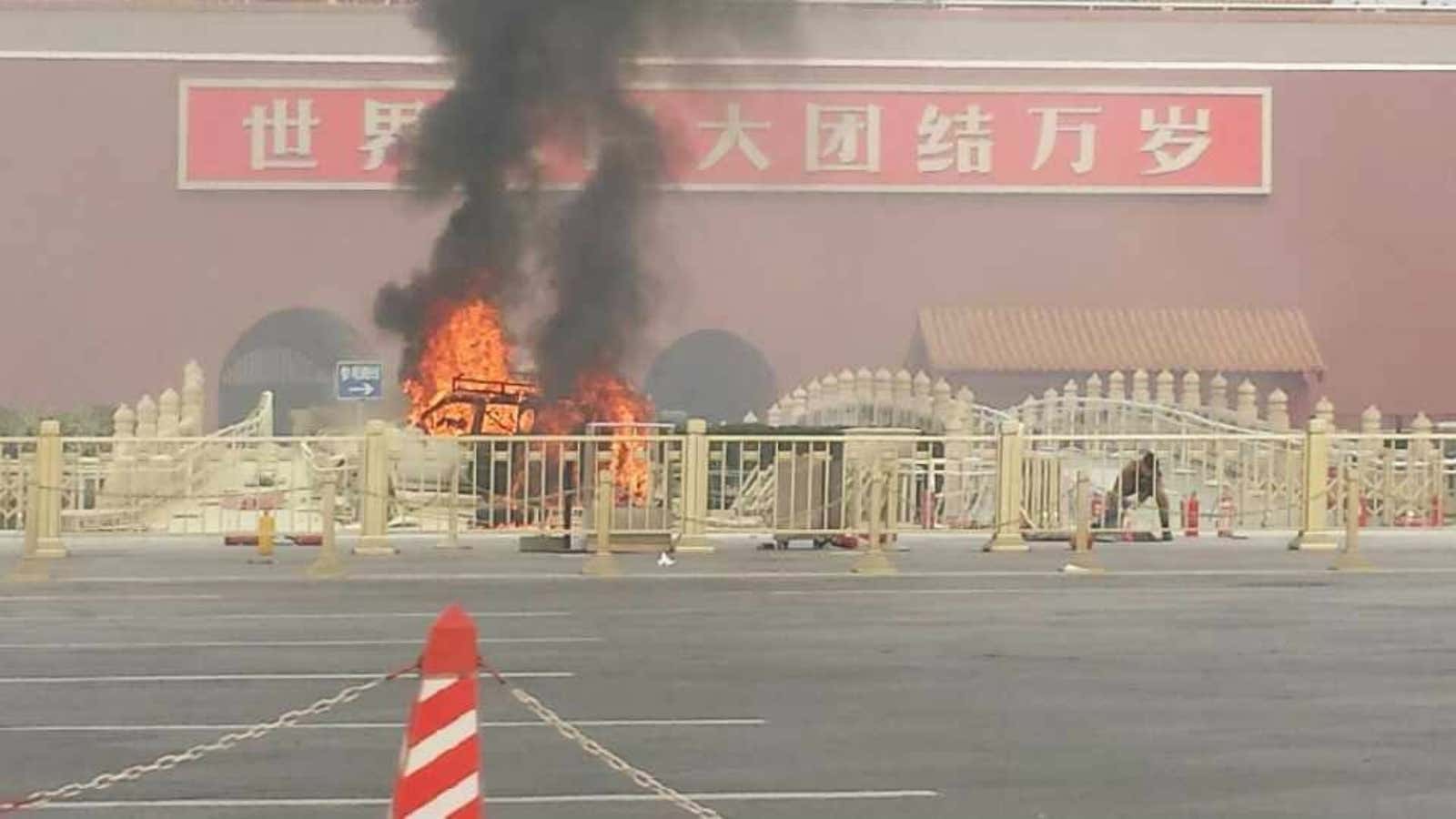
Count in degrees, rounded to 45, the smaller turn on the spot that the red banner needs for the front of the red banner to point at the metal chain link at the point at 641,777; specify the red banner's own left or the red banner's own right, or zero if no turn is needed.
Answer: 0° — it already faces it

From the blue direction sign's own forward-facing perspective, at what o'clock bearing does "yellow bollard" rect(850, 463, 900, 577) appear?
The yellow bollard is roughly at 11 o'clock from the blue direction sign.

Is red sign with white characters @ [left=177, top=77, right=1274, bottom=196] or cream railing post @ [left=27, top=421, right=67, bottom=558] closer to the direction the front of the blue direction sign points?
the cream railing post

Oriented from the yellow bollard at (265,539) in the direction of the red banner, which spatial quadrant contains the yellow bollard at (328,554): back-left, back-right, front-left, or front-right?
back-right

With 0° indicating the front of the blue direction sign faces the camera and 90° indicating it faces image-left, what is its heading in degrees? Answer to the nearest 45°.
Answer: approximately 0°

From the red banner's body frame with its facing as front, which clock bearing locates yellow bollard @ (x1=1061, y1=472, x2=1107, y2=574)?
The yellow bollard is roughly at 12 o'clock from the red banner.

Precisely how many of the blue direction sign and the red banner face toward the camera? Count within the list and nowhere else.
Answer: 2
